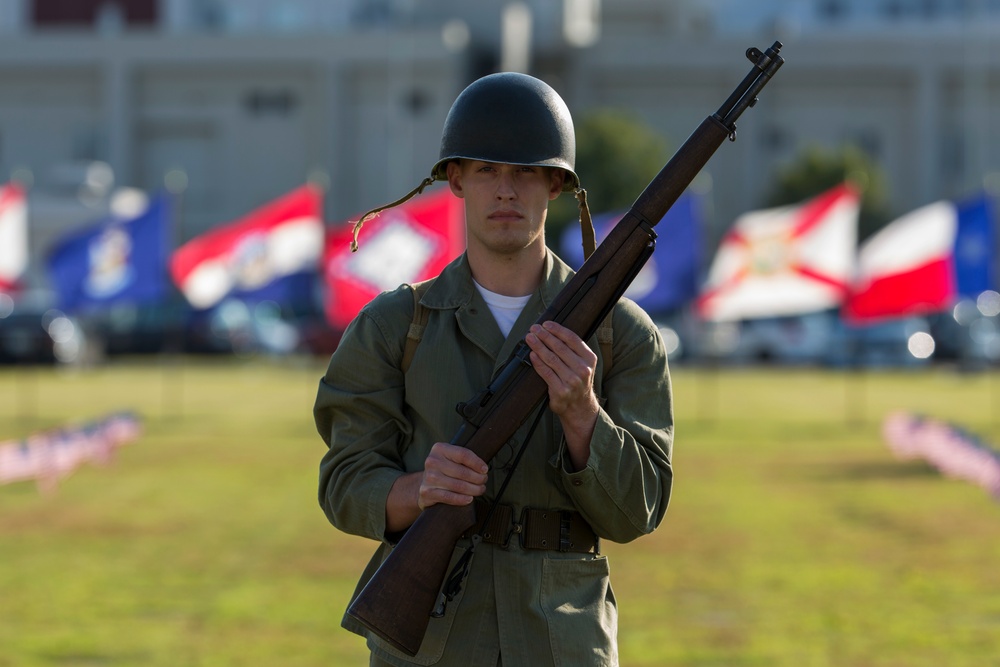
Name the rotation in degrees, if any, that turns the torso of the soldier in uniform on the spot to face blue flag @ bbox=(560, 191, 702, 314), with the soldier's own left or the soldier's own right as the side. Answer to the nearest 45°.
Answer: approximately 180°

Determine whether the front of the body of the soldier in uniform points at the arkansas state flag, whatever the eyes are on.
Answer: no

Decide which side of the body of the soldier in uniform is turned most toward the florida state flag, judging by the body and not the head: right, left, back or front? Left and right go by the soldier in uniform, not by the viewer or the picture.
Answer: back

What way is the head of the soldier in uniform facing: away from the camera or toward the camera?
toward the camera

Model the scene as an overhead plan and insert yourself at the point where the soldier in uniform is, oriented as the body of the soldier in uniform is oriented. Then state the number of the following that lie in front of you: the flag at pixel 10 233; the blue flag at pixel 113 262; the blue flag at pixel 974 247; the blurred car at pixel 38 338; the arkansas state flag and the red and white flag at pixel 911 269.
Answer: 0

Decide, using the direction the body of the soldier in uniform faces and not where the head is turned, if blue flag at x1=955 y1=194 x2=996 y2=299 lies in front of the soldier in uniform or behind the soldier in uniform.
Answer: behind

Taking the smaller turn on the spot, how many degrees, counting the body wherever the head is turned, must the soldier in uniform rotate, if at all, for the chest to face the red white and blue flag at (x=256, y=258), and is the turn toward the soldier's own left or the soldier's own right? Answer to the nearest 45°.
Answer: approximately 180°

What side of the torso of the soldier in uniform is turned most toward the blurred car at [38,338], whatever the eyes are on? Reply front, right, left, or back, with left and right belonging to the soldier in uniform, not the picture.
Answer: back

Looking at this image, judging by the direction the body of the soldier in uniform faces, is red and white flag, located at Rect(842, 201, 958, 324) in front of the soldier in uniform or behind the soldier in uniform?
behind

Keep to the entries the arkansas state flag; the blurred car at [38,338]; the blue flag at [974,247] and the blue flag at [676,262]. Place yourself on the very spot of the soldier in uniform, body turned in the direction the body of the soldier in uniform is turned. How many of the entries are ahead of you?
0

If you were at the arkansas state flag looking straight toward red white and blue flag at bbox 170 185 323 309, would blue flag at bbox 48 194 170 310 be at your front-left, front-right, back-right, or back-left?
front-left

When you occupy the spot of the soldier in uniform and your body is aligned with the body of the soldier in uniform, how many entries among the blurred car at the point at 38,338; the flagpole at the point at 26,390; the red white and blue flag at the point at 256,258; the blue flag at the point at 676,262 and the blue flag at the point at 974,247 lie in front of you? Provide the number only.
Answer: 0

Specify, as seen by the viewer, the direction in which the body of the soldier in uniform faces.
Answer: toward the camera

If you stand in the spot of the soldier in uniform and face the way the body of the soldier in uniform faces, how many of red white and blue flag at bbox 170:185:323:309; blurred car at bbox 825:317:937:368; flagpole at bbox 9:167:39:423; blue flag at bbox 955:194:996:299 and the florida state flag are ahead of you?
0

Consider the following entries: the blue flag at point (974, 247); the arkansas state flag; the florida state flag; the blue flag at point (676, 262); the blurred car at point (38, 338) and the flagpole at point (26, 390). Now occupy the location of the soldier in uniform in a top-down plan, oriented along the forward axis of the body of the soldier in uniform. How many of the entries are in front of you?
0

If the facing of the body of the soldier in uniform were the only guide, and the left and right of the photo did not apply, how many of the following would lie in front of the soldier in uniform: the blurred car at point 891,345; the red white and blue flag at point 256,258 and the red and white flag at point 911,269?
0

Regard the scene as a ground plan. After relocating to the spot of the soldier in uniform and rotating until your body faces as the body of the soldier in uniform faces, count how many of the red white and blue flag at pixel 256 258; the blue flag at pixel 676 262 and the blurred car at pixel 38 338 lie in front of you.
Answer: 0
